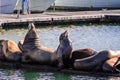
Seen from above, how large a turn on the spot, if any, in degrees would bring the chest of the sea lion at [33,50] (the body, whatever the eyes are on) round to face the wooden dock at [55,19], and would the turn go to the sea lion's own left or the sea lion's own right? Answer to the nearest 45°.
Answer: approximately 90° to the sea lion's own right

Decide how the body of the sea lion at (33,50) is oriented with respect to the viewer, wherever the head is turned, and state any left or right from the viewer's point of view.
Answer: facing to the left of the viewer

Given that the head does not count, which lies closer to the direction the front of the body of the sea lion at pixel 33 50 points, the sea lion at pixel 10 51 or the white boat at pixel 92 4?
the sea lion
